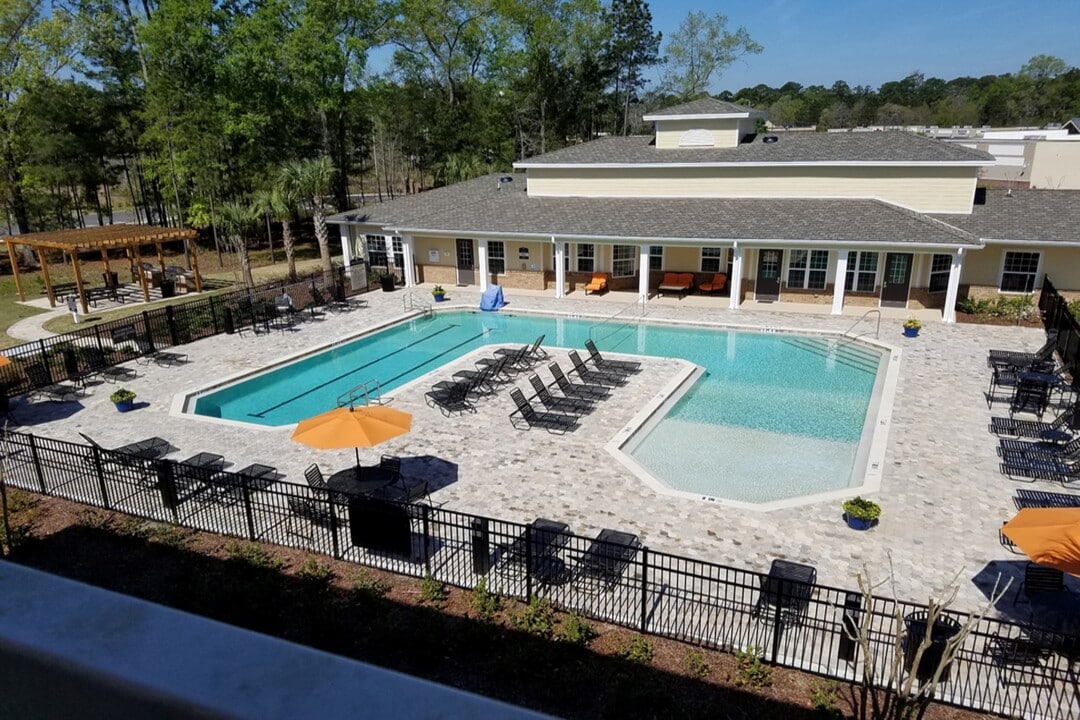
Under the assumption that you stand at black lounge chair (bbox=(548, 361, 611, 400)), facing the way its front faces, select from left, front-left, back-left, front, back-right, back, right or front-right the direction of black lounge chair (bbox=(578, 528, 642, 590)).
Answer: right

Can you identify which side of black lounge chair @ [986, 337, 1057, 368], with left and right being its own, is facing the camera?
left

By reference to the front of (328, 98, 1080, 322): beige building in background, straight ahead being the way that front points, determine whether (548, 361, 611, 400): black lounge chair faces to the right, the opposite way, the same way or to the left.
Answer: to the left

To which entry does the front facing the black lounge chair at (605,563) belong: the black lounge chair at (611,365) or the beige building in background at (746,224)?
the beige building in background

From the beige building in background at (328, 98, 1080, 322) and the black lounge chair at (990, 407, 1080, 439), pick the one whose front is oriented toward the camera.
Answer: the beige building in background

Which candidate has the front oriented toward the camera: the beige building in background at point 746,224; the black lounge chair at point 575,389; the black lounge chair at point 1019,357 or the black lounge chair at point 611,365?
the beige building in background

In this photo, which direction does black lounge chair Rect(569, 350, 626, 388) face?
to the viewer's right

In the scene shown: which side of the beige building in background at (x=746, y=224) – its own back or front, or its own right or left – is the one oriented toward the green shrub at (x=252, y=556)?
front

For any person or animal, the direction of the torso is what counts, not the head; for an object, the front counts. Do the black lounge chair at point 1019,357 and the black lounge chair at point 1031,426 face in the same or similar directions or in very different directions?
same or similar directions

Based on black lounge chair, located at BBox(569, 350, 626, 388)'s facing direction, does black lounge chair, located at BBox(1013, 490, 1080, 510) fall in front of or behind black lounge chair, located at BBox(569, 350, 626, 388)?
in front

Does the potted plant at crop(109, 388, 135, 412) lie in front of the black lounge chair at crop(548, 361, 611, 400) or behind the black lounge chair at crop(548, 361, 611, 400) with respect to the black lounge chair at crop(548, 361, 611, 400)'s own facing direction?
behind

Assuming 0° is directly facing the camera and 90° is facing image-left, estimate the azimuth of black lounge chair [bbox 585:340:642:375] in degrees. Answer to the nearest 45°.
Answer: approximately 270°

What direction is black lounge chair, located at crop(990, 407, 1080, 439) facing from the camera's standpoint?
to the viewer's left

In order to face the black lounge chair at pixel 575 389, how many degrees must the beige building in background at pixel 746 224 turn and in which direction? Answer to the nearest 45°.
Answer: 0° — it already faces it

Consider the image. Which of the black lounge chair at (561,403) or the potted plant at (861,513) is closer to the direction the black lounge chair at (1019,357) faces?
the black lounge chair

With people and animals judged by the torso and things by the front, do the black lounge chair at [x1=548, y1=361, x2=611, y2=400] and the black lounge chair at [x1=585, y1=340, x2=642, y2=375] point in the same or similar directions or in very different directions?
same or similar directions

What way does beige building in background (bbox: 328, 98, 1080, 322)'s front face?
toward the camera
